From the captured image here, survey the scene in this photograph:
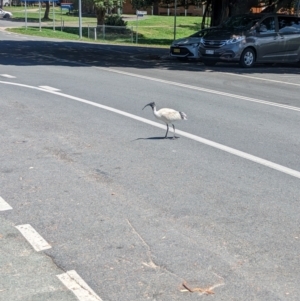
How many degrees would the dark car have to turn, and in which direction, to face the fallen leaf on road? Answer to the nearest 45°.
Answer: approximately 45° to its left

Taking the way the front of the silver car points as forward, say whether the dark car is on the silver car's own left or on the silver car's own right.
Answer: on the silver car's own left

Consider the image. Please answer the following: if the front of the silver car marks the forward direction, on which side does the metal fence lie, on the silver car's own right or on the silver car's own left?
on the silver car's own right

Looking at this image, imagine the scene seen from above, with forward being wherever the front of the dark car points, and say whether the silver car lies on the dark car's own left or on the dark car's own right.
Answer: on the dark car's own right

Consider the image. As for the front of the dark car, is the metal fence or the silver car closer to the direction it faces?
the silver car

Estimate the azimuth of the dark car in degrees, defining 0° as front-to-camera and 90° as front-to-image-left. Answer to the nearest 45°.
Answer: approximately 45°

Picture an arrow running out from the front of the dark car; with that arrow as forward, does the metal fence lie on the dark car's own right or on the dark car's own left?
on the dark car's own right
